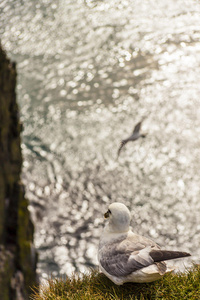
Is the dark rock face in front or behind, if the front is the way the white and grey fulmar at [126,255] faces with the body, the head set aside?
in front

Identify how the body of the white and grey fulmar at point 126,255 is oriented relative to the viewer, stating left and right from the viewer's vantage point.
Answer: facing away from the viewer and to the left of the viewer
